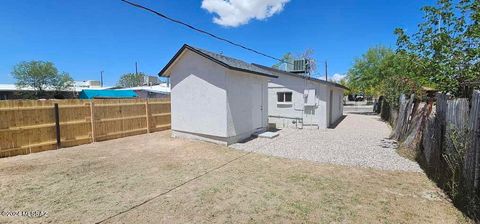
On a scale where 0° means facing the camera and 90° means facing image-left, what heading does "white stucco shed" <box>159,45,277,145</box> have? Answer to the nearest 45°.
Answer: approximately 315°

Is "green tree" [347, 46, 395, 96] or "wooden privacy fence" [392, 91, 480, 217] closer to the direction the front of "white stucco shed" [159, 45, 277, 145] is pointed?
the wooden privacy fence

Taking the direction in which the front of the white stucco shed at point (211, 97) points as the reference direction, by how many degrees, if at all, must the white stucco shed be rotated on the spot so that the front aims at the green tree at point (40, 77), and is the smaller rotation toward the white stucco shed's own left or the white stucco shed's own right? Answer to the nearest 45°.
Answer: approximately 180°

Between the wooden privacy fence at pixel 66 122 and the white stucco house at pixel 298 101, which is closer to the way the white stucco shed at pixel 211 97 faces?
the white stucco house

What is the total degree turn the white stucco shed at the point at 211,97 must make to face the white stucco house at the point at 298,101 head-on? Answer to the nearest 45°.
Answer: approximately 90° to its left

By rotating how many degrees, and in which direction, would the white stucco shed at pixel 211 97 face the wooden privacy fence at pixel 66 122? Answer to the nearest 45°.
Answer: approximately 135° to its right

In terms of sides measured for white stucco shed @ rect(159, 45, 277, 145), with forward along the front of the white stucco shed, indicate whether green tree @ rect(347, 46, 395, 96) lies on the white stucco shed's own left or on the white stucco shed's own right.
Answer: on the white stucco shed's own left

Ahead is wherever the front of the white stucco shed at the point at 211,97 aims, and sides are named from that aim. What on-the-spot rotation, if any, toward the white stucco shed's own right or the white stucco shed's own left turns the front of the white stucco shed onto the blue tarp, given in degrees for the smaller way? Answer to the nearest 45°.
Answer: approximately 180°
